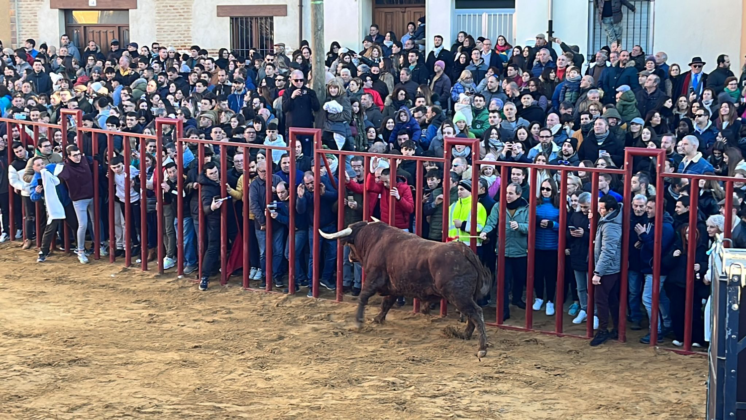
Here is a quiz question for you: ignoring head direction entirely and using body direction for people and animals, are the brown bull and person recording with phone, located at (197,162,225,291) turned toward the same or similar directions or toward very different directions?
very different directions

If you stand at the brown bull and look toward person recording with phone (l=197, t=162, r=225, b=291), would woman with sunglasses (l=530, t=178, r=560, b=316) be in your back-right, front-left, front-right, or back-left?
back-right

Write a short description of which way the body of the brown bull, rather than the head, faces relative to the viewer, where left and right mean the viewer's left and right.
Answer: facing away from the viewer and to the left of the viewer

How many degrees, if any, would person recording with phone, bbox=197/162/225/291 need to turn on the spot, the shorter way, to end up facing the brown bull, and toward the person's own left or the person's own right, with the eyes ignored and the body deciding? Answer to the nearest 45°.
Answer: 0° — they already face it

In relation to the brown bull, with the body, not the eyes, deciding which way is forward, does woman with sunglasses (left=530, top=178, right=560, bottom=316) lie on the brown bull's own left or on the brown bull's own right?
on the brown bull's own right

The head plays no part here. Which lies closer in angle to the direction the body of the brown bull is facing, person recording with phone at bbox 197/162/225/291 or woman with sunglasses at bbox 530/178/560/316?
the person recording with phone

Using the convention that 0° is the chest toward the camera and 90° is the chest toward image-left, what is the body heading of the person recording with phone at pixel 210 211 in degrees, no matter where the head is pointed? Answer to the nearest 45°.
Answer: approximately 315°

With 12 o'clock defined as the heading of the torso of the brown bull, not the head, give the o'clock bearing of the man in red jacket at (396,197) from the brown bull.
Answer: The man in red jacket is roughly at 1 o'clock from the brown bull.

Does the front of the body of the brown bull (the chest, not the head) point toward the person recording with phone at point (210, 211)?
yes
